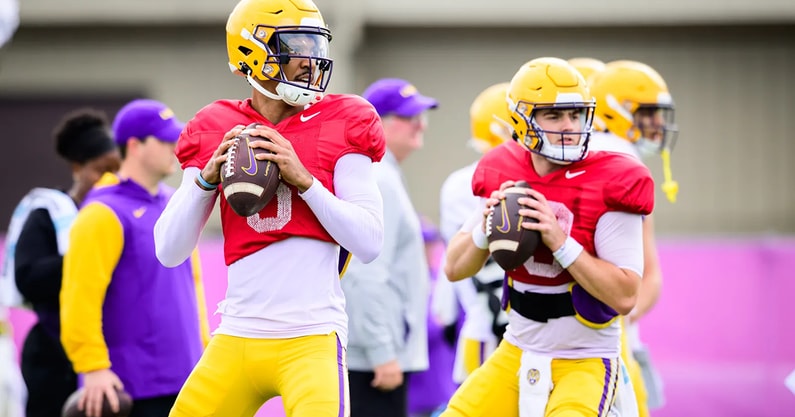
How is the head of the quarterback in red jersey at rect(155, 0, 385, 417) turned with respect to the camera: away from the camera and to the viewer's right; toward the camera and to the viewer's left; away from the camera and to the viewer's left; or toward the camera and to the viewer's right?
toward the camera and to the viewer's right

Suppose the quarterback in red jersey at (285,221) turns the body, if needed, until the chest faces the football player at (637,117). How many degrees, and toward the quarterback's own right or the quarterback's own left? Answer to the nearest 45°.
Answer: approximately 135° to the quarterback's own left
